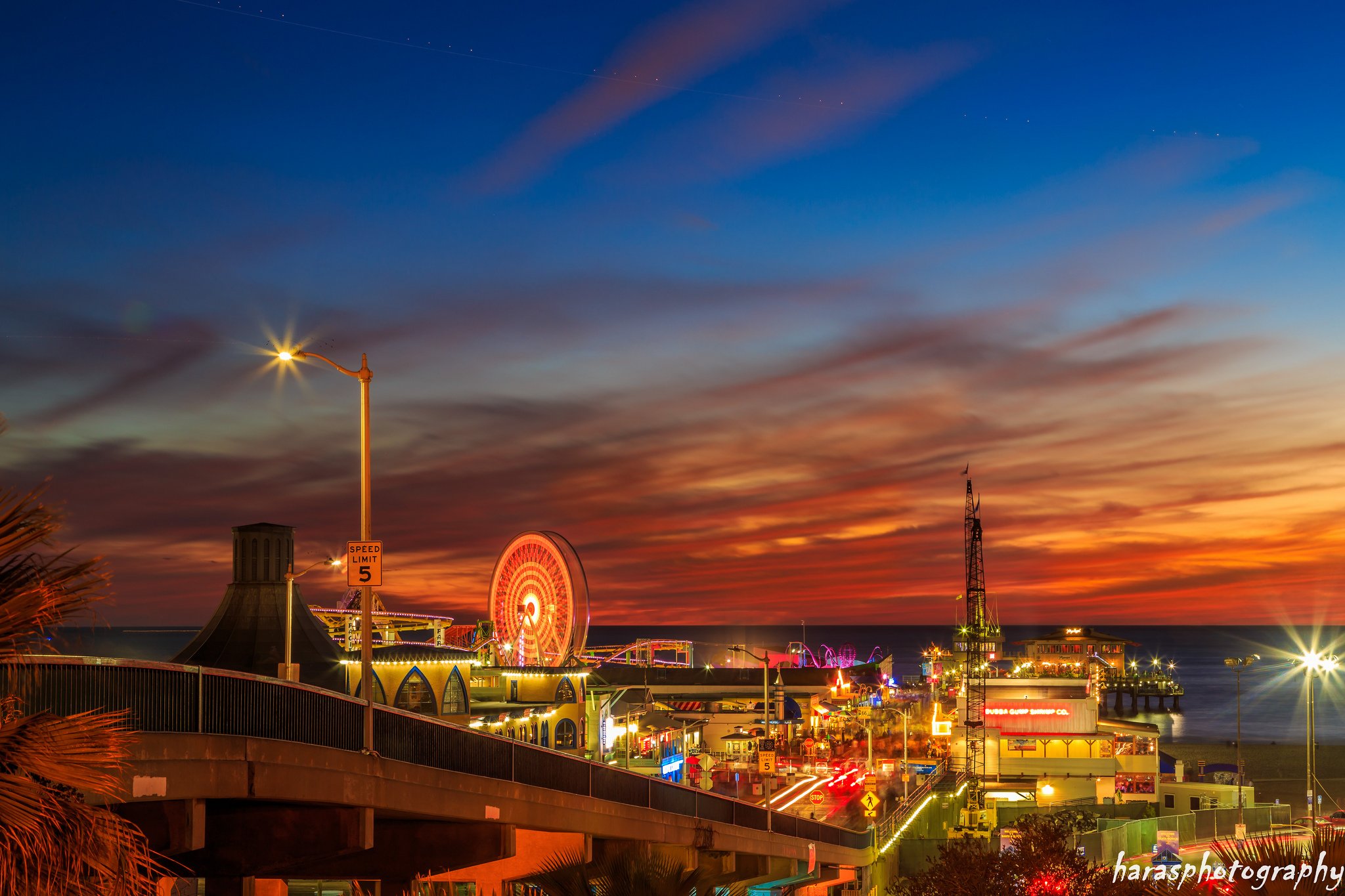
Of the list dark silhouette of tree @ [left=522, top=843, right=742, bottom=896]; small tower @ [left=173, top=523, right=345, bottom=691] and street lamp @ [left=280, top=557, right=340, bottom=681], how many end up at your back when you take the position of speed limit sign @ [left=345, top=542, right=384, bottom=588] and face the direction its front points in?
2

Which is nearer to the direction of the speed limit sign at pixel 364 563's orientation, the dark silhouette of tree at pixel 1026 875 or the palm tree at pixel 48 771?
the palm tree

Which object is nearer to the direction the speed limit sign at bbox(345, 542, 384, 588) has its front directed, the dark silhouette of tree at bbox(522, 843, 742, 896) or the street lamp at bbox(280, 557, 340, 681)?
the dark silhouette of tree

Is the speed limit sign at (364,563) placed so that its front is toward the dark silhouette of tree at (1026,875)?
no

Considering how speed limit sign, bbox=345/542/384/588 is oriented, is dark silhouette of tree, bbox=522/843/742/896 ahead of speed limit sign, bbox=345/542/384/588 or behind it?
ahead

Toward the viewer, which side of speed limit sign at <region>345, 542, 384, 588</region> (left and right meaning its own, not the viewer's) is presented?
front

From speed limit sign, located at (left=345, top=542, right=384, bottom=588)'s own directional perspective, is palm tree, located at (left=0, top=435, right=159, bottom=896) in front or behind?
in front

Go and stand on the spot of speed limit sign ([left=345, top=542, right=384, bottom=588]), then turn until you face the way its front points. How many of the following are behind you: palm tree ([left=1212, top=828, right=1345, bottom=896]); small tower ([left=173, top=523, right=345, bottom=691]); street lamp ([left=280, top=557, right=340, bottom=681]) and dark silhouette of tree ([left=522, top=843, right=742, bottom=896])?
2

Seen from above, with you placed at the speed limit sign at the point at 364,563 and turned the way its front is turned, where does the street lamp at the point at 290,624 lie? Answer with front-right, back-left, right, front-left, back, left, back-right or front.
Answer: back

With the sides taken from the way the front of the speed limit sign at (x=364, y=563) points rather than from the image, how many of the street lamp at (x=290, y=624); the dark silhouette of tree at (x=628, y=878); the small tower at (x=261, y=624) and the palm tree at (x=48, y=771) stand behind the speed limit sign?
2

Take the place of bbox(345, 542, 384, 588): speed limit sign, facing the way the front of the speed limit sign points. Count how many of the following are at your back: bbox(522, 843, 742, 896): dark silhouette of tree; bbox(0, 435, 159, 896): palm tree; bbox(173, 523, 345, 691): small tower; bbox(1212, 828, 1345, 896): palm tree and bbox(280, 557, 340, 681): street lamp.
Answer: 2

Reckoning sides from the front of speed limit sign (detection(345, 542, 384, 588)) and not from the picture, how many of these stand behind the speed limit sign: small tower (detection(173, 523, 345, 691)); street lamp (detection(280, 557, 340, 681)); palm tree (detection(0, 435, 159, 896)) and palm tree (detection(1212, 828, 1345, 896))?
2

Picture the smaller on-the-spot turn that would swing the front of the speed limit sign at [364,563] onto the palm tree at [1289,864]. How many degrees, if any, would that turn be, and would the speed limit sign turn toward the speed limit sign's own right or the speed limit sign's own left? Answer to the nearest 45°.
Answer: approximately 45° to the speed limit sign's own left

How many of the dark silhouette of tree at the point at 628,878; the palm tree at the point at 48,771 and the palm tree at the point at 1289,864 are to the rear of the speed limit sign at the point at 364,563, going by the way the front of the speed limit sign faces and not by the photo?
0
